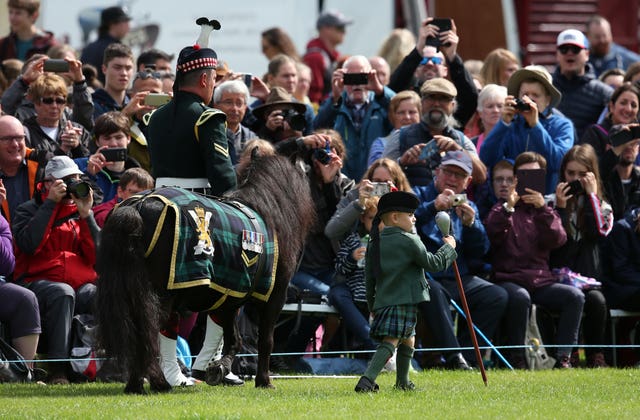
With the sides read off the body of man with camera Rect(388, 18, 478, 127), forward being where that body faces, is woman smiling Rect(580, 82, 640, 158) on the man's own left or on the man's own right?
on the man's own left

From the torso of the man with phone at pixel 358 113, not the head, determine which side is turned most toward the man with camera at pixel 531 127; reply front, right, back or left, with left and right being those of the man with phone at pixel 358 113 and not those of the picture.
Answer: left

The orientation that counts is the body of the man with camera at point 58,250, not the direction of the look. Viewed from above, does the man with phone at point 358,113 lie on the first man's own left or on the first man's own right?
on the first man's own left

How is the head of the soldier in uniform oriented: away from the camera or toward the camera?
away from the camera

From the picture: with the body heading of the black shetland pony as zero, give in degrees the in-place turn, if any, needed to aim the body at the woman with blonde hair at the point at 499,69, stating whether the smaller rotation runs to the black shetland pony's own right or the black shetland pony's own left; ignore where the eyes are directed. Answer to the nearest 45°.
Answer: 0° — it already faces them

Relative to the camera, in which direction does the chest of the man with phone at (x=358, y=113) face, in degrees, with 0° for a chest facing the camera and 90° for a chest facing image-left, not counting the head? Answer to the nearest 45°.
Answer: approximately 0°

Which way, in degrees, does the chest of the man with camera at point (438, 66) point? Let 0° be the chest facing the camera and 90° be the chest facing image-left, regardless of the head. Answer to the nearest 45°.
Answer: approximately 0°

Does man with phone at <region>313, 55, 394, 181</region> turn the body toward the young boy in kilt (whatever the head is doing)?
yes

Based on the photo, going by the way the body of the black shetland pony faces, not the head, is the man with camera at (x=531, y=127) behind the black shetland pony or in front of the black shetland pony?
in front

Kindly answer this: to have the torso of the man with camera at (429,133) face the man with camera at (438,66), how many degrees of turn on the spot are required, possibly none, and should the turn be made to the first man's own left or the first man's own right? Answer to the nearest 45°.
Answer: approximately 180°

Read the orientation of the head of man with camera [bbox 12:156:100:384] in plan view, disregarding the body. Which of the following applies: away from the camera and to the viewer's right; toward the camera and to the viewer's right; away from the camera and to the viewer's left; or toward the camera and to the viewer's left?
toward the camera and to the viewer's right
